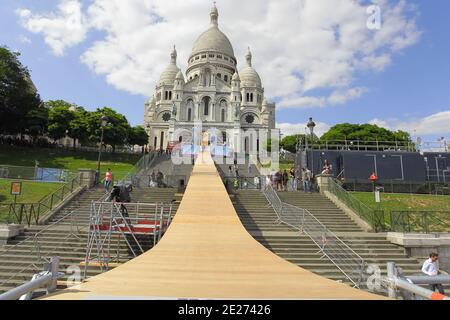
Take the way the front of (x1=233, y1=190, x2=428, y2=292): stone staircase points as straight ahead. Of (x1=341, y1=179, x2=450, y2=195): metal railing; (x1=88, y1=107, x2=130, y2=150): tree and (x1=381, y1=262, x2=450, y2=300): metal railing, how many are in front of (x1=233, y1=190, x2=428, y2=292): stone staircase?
1

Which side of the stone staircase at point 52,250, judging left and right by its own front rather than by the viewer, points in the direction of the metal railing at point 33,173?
back

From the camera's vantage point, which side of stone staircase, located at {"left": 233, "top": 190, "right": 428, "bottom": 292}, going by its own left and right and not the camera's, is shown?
front

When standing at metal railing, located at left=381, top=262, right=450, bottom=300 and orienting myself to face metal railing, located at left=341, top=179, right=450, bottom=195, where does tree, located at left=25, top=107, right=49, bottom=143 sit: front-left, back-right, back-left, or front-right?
front-left

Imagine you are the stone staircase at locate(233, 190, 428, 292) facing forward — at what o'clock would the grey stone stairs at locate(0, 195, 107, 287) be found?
The grey stone stairs is roughly at 2 o'clock from the stone staircase.

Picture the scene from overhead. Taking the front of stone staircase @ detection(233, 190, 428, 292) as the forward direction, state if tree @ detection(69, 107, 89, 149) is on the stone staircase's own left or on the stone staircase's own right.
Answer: on the stone staircase's own right

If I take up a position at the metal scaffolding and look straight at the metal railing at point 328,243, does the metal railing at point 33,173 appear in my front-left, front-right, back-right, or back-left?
back-left

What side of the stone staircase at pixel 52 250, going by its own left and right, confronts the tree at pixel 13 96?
back

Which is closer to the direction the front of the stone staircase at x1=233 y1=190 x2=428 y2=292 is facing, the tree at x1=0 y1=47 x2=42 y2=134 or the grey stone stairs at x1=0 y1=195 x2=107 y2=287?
the grey stone stairs

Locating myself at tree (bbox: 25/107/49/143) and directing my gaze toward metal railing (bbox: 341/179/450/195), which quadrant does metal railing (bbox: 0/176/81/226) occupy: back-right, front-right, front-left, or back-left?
front-right

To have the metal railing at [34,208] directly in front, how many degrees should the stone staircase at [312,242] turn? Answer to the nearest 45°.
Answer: approximately 90° to its right

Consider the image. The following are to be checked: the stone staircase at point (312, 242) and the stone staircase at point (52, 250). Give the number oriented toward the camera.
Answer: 2

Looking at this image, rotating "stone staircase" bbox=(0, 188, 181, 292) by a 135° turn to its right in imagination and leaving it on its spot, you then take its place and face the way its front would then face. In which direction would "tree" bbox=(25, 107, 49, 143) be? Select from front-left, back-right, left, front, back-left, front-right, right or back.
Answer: front-right
